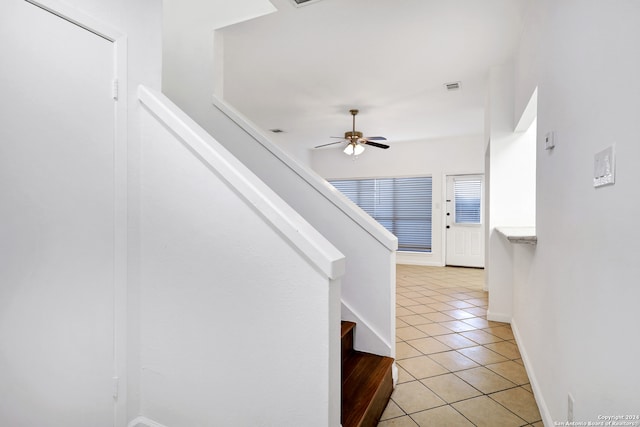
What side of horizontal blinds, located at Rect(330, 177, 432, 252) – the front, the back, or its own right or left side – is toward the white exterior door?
left

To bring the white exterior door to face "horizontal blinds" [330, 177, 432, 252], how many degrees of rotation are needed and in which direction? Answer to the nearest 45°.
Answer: approximately 90° to its right

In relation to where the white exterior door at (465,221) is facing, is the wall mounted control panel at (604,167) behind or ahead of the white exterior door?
ahead

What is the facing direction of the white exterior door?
toward the camera

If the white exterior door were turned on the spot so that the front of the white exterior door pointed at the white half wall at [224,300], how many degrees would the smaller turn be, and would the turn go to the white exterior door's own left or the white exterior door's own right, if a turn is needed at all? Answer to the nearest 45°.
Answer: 0° — it already faces it

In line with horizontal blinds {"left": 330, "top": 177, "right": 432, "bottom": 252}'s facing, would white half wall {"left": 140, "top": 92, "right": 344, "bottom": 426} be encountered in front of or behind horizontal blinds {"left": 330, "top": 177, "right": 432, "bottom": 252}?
in front

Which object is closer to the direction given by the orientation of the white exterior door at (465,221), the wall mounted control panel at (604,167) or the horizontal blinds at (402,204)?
the wall mounted control panel

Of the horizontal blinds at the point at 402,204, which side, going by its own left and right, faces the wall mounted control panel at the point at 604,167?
front

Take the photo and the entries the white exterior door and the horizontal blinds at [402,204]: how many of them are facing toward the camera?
2
